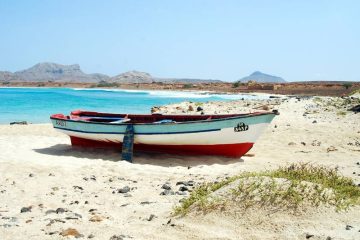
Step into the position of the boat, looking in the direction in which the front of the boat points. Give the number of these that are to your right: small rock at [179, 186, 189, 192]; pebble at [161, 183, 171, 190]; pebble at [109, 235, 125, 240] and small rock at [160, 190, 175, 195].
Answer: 4

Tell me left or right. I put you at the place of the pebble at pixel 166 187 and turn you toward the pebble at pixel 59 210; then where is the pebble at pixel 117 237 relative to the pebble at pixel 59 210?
left

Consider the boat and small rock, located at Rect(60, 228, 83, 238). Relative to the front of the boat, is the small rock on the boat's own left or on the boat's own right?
on the boat's own right

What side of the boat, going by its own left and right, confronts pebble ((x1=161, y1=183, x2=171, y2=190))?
right

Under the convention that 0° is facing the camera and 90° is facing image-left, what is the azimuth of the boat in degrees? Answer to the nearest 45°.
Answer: approximately 270°

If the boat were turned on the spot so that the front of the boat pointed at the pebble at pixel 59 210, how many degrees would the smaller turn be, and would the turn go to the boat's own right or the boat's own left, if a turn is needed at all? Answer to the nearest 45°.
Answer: approximately 135° to the boat's own right

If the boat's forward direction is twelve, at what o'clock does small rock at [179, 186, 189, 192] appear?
The small rock is roughly at 3 o'clock from the boat.

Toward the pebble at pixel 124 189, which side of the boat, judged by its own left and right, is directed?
right
